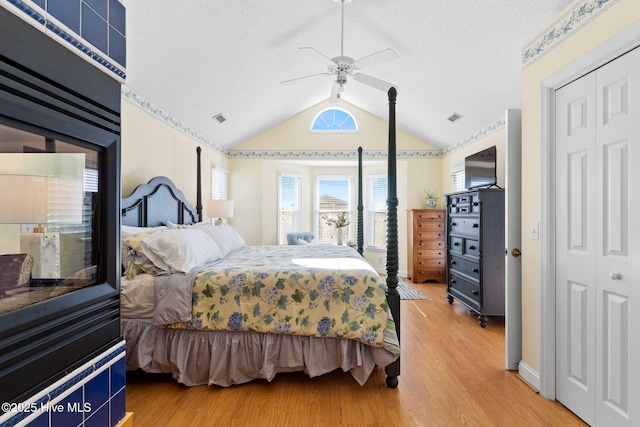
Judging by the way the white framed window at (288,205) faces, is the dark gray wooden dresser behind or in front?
in front

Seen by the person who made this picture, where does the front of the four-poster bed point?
facing to the right of the viewer

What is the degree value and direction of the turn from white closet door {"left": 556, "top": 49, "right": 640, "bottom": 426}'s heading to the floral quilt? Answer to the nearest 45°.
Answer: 0° — it already faces it

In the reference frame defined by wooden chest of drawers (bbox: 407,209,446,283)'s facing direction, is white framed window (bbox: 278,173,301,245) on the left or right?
on its right

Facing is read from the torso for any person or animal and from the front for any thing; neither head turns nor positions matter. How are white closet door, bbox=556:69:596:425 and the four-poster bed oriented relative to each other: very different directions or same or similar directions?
very different directions

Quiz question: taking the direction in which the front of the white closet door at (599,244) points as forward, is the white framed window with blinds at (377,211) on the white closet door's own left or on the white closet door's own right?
on the white closet door's own right

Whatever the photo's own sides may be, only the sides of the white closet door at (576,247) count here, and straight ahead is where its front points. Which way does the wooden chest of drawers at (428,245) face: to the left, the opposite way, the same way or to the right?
to the left

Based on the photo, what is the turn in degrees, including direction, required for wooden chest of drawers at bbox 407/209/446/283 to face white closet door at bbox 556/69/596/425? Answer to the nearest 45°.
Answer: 0° — it already faces it

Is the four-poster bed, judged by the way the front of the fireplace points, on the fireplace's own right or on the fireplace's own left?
on the fireplace's own left
